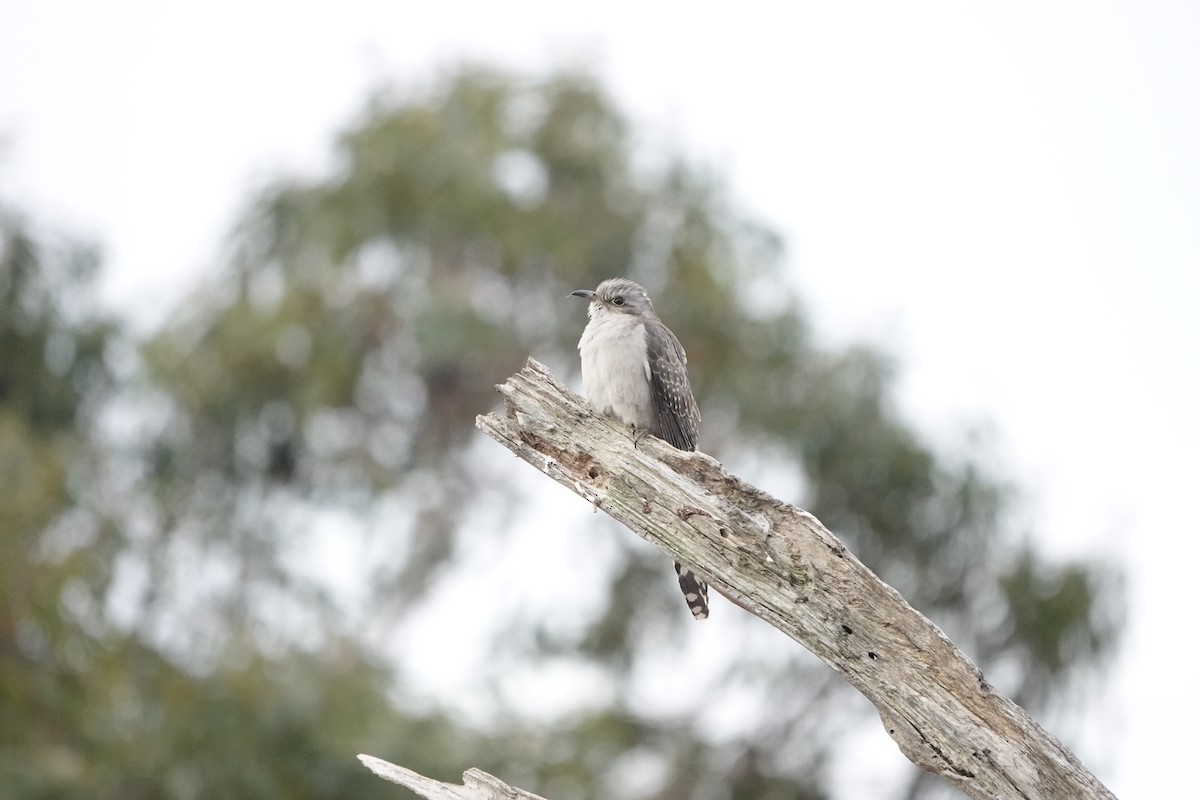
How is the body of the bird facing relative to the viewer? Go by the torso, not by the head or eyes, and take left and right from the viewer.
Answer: facing the viewer and to the left of the viewer
